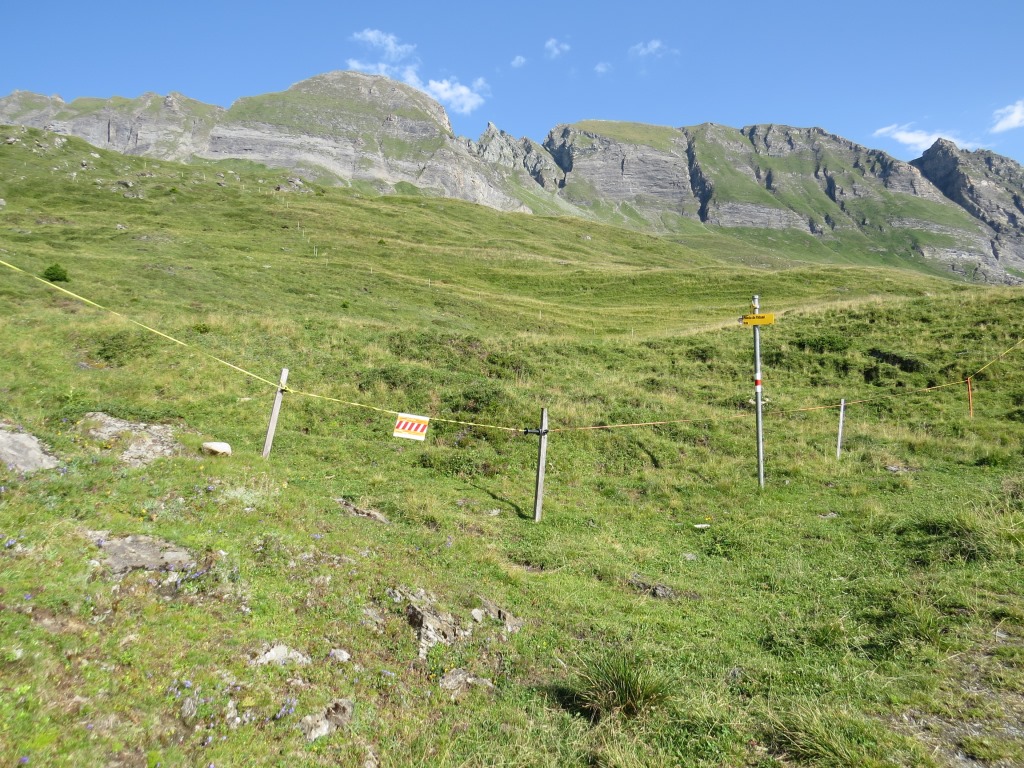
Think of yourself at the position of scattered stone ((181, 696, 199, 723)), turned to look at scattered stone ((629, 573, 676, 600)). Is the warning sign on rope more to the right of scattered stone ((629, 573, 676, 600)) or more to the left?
left

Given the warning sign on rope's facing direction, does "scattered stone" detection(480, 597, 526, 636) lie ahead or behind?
ahead

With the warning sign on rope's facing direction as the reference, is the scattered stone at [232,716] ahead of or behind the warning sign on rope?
ahead

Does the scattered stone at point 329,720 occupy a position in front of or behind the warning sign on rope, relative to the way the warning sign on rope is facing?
in front

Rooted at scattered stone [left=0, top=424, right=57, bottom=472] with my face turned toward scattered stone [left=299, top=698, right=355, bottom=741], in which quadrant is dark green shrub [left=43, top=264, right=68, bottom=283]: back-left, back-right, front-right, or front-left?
back-left

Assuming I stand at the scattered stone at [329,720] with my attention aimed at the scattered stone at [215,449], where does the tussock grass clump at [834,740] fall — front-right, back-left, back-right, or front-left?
back-right

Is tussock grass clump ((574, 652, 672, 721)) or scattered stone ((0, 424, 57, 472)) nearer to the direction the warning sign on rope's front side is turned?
the tussock grass clump

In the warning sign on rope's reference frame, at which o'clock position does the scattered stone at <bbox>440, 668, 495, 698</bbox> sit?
The scattered stone is roughly at 12 o'clock from the warning sign on rope.

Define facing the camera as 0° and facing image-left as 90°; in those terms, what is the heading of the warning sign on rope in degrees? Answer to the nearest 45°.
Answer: approximately 0°

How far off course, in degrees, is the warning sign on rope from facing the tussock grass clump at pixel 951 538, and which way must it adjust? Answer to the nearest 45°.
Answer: approximately 45° to its left
